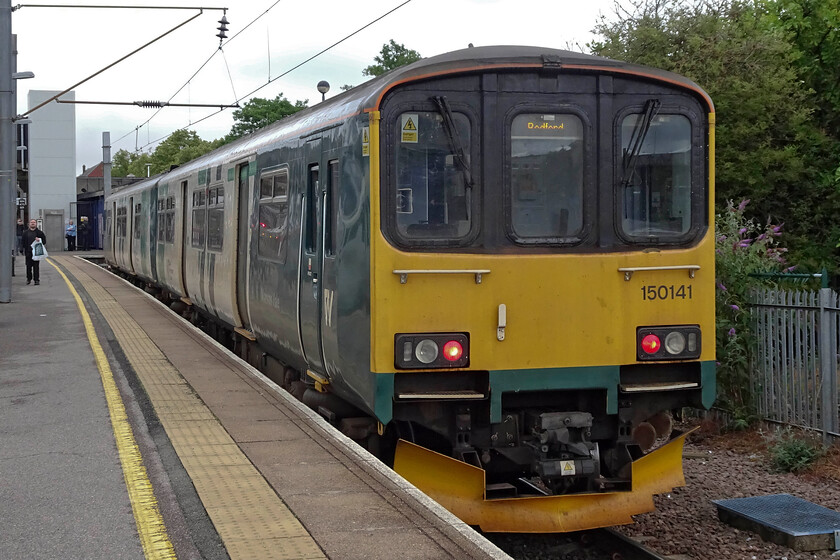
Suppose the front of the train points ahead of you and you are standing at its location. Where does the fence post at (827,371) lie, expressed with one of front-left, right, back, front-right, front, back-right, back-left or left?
left

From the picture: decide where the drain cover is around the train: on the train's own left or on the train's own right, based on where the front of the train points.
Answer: on the train's own left

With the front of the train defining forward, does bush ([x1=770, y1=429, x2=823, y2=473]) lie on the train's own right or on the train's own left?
on the train's own left

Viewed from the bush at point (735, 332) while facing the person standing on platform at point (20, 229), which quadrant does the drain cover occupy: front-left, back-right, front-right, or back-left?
back-left

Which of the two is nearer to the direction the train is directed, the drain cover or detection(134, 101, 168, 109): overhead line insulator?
the drain cover

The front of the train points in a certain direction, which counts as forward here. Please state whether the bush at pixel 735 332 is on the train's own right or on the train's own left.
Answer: on the train's own left
